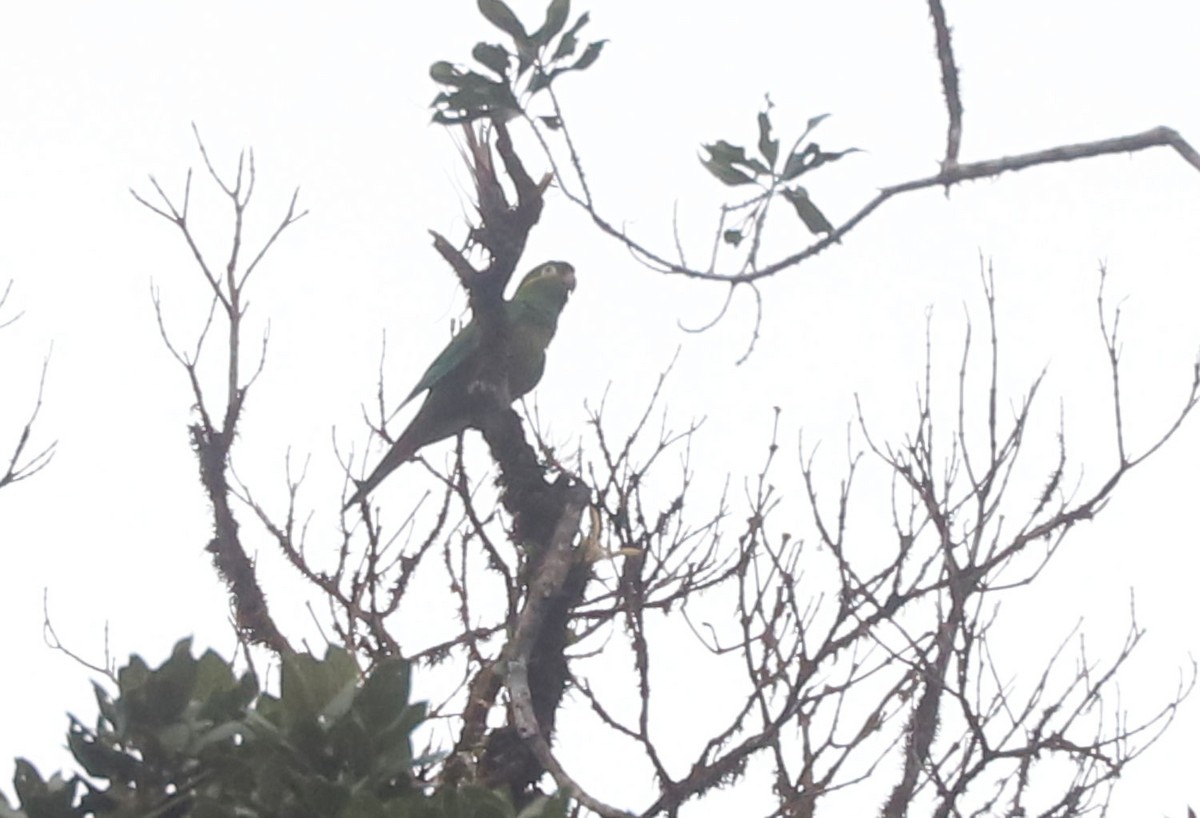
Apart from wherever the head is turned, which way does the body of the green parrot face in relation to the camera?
to the viewer's right
